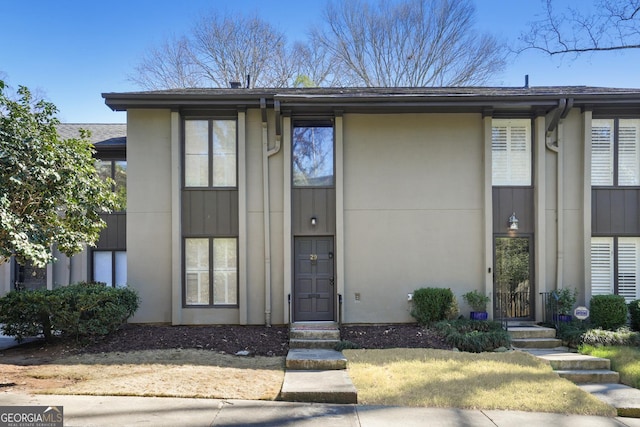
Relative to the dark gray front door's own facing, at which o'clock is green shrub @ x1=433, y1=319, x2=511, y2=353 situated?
The green shrub is roughly at 10 o'clock from the dark gray front door.

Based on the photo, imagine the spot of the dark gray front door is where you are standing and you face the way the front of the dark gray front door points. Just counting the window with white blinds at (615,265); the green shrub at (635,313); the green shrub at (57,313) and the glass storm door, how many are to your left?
3

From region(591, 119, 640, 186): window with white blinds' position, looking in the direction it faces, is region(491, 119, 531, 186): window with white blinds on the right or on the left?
on its right

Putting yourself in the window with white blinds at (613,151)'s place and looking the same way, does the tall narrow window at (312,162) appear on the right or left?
on its right

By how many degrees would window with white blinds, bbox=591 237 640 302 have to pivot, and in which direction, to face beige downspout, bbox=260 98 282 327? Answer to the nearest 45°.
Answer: approximately 45° to its right

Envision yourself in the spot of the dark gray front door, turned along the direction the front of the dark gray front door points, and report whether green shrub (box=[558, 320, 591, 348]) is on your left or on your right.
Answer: on your left

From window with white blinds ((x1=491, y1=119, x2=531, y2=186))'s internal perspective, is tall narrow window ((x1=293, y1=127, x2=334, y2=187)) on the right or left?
on its right

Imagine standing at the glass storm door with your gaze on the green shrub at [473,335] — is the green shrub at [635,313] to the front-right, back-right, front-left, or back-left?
back-left

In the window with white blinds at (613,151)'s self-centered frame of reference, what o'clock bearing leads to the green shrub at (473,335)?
The green shrub is roughly at 1 o'clock from the window with white blinds.
